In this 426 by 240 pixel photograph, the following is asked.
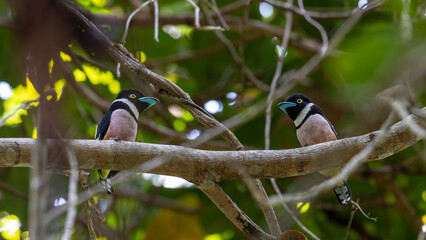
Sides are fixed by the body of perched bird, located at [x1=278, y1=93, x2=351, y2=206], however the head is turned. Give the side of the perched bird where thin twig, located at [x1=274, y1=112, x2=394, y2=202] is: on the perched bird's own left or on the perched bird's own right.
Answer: on the perched bird's own left

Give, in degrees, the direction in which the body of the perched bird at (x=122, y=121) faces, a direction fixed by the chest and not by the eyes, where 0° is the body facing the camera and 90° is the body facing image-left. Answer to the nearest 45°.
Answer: approximately 315°

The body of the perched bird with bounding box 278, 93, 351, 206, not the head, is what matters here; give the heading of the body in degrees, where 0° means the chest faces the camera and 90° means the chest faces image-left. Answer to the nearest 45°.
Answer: approximately 45°

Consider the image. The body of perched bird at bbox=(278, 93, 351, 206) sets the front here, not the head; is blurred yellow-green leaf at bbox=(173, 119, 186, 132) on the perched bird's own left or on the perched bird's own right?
on the perched bird's own right
